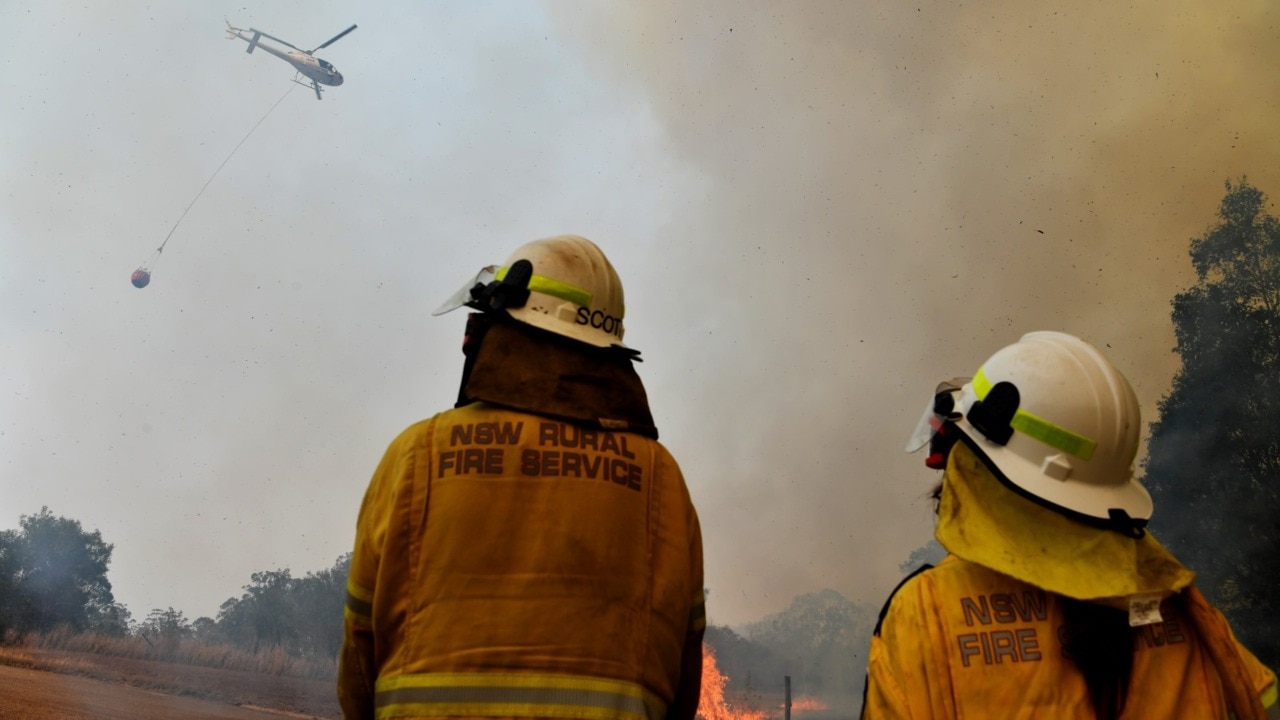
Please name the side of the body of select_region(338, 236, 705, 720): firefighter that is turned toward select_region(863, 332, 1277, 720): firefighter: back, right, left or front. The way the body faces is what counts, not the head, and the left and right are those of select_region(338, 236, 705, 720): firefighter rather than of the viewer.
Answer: right

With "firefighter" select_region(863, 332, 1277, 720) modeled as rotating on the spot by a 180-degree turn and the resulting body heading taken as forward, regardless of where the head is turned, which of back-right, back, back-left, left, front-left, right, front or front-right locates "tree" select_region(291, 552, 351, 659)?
back-right

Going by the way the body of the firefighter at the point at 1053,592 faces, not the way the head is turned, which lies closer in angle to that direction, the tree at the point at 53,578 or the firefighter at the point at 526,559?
the tree

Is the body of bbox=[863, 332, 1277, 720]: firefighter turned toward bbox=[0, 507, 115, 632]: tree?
no

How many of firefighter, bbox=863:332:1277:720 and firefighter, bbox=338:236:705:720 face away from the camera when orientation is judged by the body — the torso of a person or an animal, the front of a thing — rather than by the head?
2

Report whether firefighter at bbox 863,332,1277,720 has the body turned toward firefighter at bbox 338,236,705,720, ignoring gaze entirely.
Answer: no

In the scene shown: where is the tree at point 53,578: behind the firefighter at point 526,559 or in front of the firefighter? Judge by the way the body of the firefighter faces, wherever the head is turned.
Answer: in front

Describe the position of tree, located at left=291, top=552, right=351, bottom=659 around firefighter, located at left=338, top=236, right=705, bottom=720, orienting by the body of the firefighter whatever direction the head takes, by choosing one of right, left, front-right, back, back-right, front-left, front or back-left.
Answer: front

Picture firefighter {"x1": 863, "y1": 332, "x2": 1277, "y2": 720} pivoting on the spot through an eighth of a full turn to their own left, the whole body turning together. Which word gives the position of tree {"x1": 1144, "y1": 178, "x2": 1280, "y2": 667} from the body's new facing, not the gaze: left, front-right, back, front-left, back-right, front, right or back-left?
front-right

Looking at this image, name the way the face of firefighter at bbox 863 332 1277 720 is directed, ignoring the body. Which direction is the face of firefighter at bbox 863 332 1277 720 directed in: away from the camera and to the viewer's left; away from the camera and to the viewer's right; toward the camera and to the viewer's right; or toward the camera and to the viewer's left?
away from the camera and to the viewer's left

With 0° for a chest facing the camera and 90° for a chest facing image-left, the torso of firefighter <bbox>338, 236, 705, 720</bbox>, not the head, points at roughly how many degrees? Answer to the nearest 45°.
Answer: approximately 180°

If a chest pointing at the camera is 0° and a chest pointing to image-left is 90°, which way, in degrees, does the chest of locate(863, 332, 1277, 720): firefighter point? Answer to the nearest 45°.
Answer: approximately 180°

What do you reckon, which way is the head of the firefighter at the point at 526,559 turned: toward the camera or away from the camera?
away from the camera

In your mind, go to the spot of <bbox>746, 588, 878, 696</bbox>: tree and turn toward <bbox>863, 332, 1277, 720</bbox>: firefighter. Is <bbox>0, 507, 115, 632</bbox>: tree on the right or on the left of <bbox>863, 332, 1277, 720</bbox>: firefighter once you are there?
right

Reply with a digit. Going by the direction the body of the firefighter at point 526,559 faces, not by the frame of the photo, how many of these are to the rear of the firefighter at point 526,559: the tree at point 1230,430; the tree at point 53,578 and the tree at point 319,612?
0
